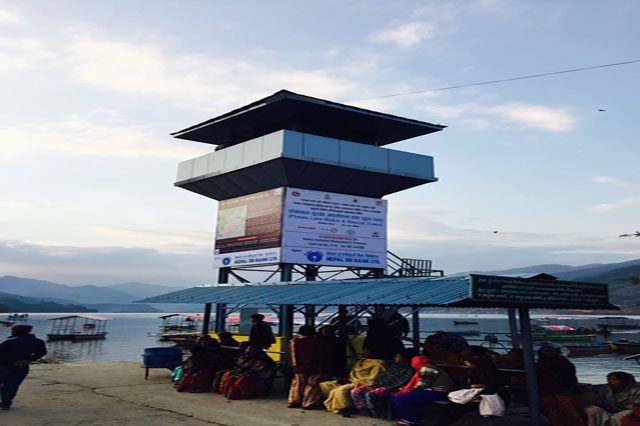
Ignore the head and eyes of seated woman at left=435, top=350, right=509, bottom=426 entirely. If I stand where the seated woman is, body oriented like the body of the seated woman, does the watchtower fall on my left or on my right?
on my right

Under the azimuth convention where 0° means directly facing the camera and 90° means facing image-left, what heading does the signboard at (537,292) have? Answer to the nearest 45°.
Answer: approximately 0°

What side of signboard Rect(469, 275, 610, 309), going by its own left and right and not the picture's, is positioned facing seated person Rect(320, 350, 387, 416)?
right

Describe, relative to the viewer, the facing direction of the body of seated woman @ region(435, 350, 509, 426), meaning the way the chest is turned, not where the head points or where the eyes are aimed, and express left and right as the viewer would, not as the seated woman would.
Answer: facing to the left of the viewer

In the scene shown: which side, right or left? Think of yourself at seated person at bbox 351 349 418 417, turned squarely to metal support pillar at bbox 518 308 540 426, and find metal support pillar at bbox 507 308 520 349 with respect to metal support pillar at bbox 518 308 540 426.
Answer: left

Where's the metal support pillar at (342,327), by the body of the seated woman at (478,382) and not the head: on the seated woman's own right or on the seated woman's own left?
on the seated woman's own right
